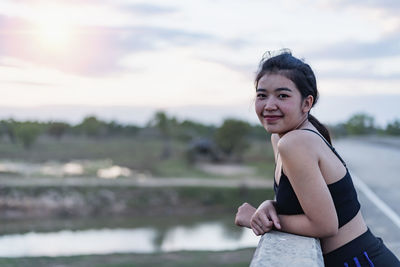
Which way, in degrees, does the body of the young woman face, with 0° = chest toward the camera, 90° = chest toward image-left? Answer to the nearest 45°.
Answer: approximately 90°

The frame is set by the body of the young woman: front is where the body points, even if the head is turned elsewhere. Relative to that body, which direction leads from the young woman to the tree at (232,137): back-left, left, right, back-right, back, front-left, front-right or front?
right
